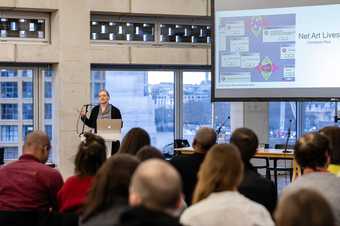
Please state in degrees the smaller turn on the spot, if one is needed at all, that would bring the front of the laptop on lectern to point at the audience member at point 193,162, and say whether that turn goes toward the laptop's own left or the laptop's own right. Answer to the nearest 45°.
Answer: approximately 180°

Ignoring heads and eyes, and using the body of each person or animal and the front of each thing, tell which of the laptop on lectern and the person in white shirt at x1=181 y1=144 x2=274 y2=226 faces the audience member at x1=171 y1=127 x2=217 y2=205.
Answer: the person in white shirt

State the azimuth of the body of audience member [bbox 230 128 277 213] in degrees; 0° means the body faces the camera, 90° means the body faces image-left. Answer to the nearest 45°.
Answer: approximately 135°

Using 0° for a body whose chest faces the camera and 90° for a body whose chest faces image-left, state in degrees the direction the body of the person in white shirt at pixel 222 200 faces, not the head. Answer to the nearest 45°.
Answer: approximately 180°

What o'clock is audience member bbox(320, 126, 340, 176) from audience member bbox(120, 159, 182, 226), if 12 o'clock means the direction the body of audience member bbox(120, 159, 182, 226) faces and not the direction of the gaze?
audience member bbox(320, 126, 340, 176) is roughly at 1 o'clock from audience member bbox(120, 159, 182, 226).

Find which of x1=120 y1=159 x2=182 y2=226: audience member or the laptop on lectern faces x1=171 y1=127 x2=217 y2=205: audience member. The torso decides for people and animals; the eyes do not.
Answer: x1=120 y1=159 x2=182 y2=226: audience member

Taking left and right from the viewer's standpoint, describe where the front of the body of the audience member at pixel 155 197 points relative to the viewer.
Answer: facing away from the viewer

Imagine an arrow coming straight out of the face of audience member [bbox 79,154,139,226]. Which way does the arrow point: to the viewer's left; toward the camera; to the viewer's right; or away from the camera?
away from the camera

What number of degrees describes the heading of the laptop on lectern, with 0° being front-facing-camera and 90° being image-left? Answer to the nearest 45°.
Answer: approximately 180°

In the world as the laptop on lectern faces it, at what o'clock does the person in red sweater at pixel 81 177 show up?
The person in red sweater is roughly at 6 o'clock from the laptop on lectern.

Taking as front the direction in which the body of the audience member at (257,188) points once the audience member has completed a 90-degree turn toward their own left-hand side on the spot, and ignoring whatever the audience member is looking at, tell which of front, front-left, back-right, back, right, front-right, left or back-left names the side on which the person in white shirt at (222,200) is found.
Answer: front-left
